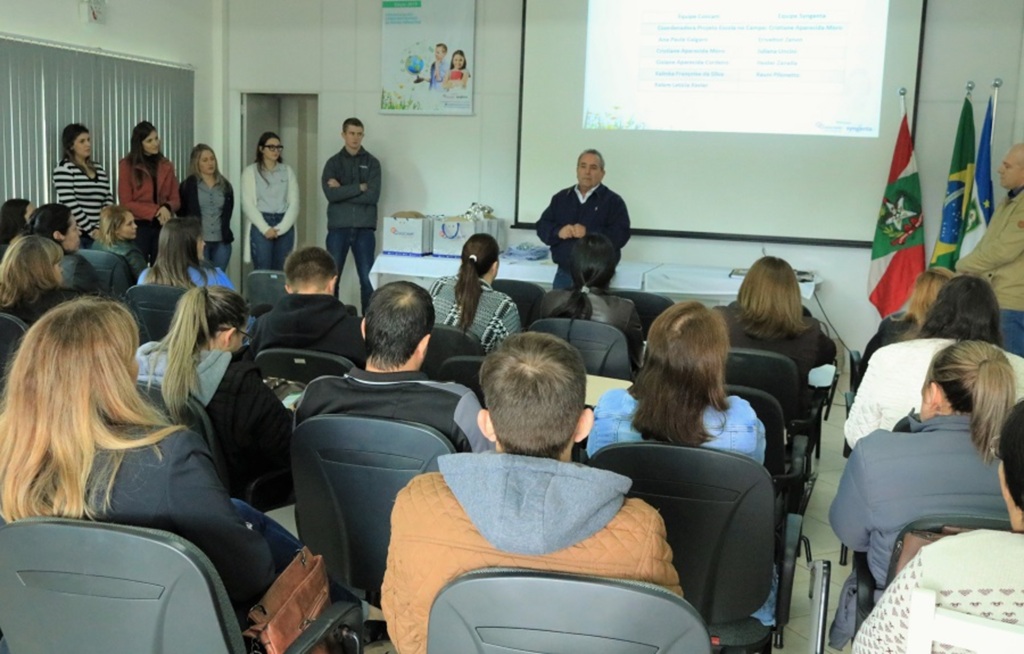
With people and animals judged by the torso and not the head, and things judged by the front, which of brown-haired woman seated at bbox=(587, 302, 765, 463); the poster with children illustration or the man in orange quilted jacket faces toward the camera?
the poster with children illustration

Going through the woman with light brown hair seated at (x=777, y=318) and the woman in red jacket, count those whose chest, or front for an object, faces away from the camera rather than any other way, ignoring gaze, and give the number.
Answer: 1

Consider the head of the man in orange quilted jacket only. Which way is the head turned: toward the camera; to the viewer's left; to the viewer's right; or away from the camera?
away from the camera

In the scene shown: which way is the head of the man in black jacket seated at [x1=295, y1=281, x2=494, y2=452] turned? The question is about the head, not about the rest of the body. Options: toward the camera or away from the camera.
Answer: away from the camera

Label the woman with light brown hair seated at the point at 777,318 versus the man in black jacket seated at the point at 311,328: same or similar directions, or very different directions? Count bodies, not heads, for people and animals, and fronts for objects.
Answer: same or similar directions

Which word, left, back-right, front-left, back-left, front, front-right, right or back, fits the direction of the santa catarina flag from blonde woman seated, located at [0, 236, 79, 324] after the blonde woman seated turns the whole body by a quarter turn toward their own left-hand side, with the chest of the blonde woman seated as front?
back-right

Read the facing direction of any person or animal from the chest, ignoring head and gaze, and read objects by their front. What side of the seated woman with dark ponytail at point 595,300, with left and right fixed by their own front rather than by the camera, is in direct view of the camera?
back

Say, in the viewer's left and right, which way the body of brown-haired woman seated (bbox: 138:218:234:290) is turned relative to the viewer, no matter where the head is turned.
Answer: facing away from the viewer and to the right of the viewer

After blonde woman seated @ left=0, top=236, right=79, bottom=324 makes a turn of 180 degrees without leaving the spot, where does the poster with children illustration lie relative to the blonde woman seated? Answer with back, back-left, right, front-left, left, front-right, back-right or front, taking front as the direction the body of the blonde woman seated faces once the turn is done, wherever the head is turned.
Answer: back

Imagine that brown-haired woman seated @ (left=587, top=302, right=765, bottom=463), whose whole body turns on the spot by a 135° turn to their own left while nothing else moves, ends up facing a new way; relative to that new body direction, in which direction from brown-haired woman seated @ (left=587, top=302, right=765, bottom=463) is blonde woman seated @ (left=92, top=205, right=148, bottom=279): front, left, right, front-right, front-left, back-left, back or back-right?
right

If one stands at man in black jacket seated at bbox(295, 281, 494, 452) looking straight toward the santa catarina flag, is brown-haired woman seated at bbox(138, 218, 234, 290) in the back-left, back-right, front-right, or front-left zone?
front-left

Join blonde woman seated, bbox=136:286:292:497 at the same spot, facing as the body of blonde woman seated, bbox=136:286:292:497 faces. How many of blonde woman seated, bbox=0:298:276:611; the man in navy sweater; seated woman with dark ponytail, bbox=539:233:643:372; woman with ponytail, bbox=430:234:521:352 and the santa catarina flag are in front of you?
4

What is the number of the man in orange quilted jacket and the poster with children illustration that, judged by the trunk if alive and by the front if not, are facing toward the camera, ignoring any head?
1

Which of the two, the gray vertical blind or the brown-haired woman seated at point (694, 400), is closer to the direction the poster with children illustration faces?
the brown-haired woman seated

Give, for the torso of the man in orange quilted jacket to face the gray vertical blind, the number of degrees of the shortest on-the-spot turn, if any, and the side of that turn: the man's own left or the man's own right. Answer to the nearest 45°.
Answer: approximately 45° to the man's own left

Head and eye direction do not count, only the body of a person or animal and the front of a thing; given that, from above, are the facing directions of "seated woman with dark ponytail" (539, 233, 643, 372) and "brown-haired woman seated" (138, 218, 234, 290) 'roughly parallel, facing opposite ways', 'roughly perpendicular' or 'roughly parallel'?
roughly parallel

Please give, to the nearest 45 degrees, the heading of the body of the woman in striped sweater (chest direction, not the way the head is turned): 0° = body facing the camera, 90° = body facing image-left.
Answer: approximately 315°

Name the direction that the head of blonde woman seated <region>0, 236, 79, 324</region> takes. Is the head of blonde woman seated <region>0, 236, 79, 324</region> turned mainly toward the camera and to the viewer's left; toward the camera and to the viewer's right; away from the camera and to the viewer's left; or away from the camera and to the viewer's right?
away from the camera and to the viewer's right
